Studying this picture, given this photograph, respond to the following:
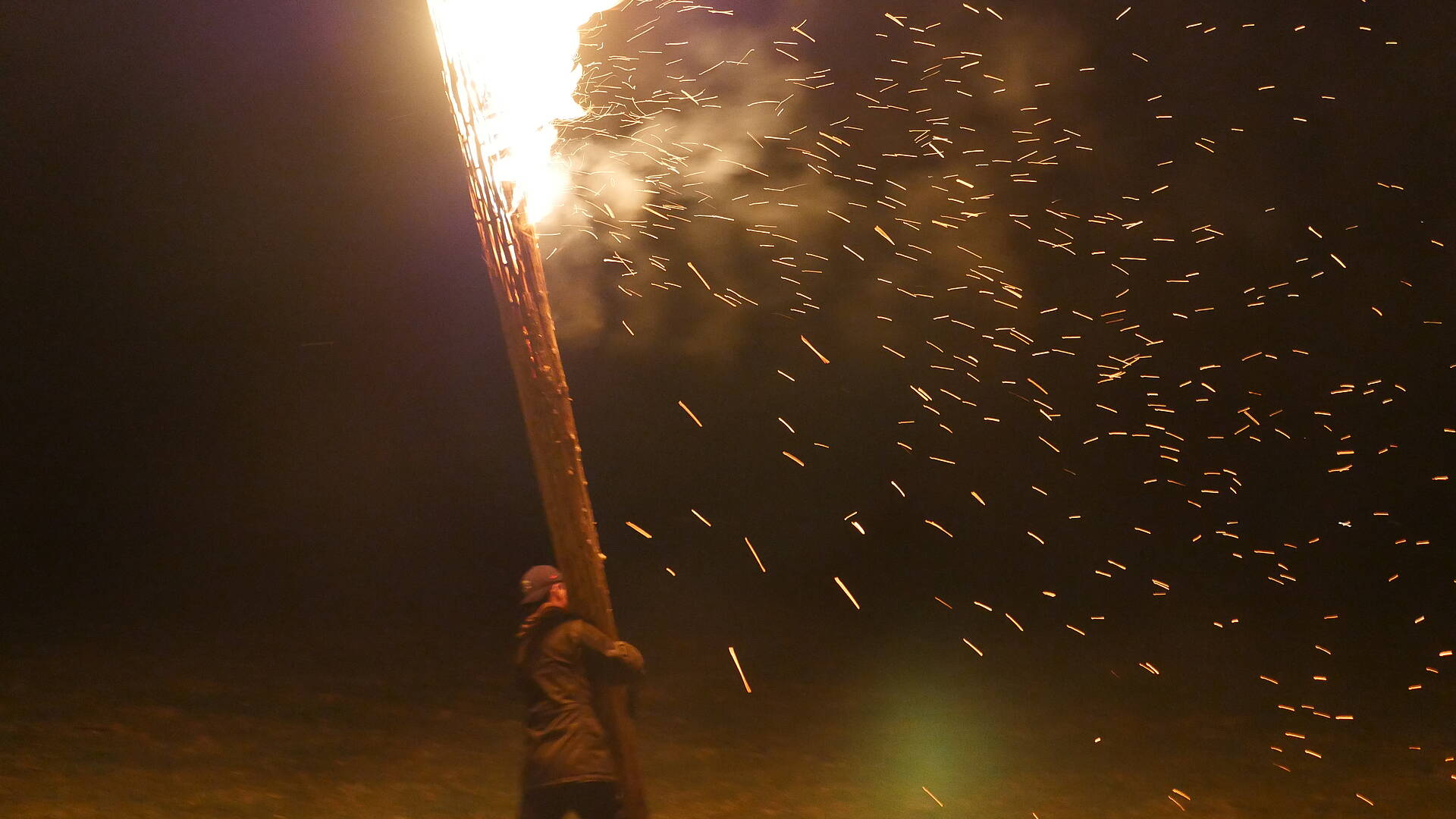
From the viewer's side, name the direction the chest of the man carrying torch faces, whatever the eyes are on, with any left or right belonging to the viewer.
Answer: facing away from the viewer and to the right of the viewer
